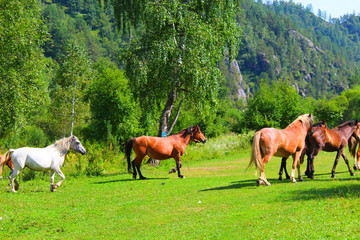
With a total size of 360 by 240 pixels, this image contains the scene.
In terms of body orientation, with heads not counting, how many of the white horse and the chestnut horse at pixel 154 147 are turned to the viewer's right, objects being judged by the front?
2

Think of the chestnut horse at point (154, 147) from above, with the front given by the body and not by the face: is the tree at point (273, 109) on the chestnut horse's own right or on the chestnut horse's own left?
on the chestnut horse's own left

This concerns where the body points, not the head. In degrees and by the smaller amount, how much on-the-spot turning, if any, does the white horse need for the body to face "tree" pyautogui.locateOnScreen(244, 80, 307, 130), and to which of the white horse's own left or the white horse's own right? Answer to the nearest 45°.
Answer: approximately 45° to the white horse's own left

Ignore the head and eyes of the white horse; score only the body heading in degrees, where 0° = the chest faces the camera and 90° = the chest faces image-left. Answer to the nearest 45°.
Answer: approximately 270°

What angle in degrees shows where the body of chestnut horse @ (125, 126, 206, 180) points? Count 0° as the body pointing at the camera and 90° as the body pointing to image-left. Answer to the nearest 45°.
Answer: approximately 270°

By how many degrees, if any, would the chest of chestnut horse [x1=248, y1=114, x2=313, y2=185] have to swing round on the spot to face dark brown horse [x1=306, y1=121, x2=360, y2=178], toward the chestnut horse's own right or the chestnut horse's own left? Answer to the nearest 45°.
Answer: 0° — it already faces it

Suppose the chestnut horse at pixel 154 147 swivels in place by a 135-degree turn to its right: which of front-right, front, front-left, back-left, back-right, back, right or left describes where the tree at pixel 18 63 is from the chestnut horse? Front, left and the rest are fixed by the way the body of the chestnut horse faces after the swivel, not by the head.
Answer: right

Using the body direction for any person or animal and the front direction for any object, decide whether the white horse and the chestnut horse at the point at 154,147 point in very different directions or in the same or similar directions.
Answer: same or similar directions

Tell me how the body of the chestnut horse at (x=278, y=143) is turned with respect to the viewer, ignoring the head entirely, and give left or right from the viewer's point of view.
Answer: facing away from the viewer and to the right of the viewer

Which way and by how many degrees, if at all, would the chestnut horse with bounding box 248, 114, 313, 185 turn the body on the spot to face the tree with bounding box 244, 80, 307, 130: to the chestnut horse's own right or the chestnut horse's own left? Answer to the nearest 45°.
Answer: approximately 45° to the chestnut horse's own left

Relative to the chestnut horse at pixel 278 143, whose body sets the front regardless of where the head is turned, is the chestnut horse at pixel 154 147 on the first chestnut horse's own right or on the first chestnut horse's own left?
on the first chestnut horse's own left
